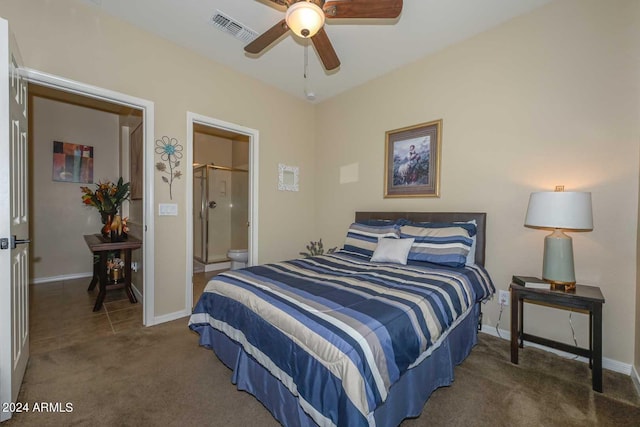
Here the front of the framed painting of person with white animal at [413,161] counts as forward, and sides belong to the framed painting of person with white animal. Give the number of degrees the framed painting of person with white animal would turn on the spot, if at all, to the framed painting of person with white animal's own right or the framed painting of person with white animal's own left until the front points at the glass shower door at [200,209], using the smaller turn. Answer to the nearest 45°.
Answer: approximately 45° to the framed painting of person with white animal's own right

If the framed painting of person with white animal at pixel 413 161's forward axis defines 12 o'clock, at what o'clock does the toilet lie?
The toilet is roughly at 2 o'clock from the framed painting of person with white animal.

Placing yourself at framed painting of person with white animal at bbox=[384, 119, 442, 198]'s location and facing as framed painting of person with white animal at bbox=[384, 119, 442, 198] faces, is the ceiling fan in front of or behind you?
in front

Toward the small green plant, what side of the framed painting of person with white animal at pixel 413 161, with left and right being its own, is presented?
right

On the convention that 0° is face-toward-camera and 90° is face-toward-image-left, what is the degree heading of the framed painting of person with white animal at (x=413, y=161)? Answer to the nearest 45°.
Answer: approximately 45°

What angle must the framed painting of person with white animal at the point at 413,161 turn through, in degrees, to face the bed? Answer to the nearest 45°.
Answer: approximately 45° to its left

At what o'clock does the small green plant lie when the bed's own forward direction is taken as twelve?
The small green plant is roughly at 4 o'clock from the bed.

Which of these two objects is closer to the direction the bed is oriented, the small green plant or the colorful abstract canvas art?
the colorful abstract canvas art

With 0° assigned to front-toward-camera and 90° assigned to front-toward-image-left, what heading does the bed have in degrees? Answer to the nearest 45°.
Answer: approximately 45°

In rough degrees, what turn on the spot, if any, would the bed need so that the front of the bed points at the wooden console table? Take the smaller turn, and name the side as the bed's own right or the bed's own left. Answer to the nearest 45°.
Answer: approximately 90° to the bed's own right

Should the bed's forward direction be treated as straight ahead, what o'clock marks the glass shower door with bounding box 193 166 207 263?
The glass shower door is roughly at 3 o'clock from the bed.

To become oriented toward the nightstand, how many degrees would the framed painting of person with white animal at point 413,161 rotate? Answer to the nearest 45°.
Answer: approximately 90° to its left

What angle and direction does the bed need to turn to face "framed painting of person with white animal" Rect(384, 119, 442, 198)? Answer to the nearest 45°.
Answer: approximately 180°
